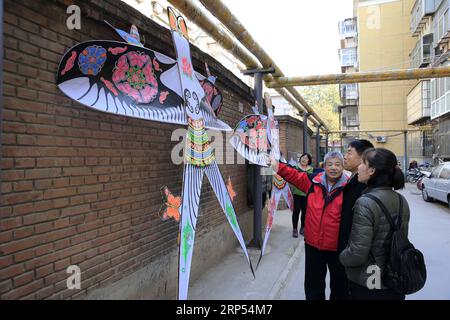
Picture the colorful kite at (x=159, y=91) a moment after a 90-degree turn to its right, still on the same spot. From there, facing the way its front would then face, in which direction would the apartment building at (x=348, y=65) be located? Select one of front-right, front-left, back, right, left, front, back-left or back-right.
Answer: back

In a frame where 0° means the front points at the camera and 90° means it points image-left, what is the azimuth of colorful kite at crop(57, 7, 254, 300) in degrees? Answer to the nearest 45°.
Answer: approximately 315°

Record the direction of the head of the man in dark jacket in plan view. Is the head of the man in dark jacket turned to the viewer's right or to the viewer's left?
to the viewer's left

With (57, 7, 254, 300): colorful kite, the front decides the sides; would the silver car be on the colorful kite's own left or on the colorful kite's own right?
on the colorful kite's own left

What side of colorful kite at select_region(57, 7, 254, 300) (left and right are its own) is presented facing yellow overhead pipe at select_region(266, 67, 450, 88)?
left

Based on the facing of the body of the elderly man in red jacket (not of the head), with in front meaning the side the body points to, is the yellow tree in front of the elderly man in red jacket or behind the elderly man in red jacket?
behind
